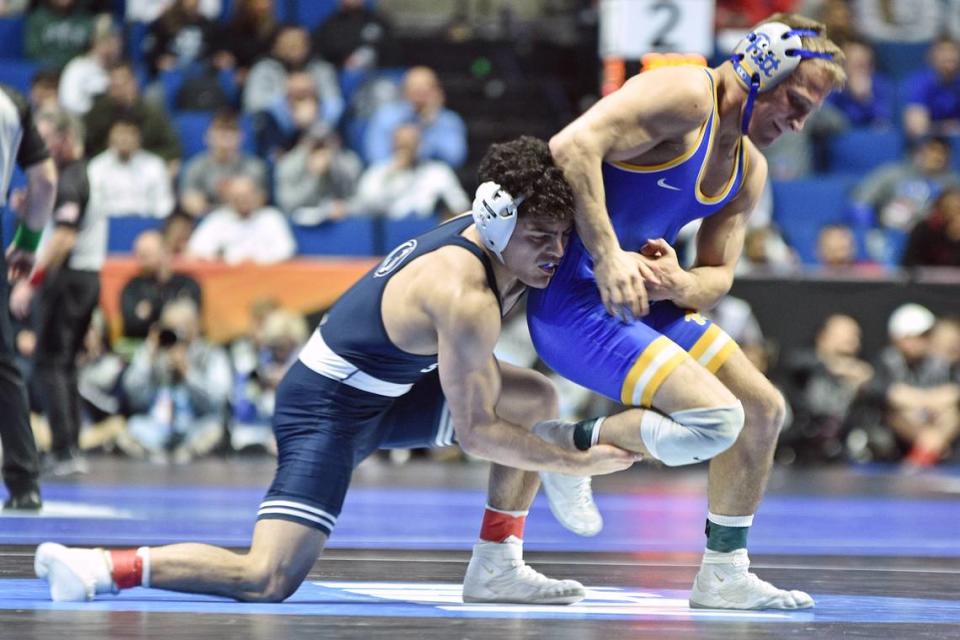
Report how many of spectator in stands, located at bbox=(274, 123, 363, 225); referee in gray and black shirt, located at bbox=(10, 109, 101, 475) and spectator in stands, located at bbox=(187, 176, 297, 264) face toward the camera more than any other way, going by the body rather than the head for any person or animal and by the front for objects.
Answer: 2

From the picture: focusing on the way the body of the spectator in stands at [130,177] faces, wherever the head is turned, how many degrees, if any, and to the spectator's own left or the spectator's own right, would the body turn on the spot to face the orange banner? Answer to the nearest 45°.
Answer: approximately 45° to the spectator's own left

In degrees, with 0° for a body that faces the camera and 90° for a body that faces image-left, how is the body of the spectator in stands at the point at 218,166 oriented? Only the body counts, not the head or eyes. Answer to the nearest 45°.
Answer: approximately 0°

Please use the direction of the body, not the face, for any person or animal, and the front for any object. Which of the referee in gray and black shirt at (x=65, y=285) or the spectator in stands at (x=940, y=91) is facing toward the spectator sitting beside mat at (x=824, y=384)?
the spectator in stands at (x=940, y=91)

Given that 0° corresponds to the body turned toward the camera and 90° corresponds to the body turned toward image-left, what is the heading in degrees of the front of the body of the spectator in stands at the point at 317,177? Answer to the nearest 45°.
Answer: approximately 0°

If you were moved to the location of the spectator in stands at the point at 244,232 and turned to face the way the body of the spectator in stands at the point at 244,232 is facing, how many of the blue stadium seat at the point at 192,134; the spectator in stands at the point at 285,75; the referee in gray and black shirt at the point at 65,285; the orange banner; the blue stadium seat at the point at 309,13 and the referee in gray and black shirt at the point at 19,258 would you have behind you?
3

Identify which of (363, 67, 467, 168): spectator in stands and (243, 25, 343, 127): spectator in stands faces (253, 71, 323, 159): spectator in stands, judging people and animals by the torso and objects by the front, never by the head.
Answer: (243, 25, 343, 127): spectator in stands

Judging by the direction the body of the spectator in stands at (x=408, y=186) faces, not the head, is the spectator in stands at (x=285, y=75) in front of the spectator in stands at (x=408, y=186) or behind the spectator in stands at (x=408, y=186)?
behind

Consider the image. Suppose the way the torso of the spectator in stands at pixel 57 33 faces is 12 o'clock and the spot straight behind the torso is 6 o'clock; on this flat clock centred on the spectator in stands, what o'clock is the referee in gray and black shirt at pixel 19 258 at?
The referee in gray and black shirt is roughly at 12 o'clock from the spectator in stands.

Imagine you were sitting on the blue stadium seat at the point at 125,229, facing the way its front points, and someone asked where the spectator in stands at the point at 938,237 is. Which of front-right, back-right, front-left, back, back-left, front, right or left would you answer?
left
